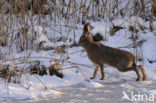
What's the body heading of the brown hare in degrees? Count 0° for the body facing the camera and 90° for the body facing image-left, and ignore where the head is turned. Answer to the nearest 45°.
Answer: approximately 90°
